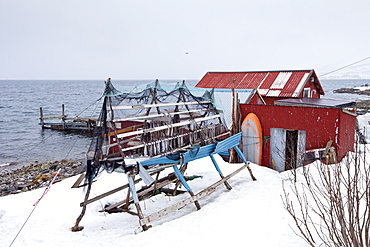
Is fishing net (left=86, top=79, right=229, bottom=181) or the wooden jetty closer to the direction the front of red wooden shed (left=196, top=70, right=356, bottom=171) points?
the fishing net

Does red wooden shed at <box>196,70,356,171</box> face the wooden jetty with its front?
no

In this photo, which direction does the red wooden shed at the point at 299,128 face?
toward the camera

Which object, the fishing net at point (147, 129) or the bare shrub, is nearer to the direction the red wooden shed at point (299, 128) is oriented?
the bare shrub

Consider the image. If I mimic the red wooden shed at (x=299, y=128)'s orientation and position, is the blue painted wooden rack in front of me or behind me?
in front

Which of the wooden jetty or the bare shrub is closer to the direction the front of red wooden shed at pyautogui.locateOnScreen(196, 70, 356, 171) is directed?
the bare shrub

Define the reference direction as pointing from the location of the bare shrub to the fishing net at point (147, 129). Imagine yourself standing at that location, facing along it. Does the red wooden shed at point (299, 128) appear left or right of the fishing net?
right

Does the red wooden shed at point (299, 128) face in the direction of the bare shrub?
yes
